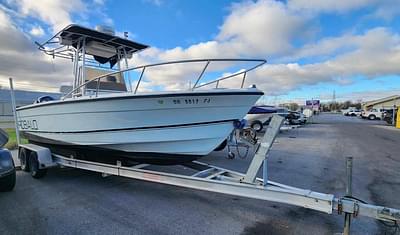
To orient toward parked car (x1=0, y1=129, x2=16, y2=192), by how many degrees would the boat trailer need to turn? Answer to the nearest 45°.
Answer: approximately 135° to its right

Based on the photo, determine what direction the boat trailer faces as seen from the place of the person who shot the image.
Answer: facing the viewer and to the right of the viewer

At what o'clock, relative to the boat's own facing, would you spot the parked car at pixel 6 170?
The parked car is roughly at 5 o'clock from the boat.
